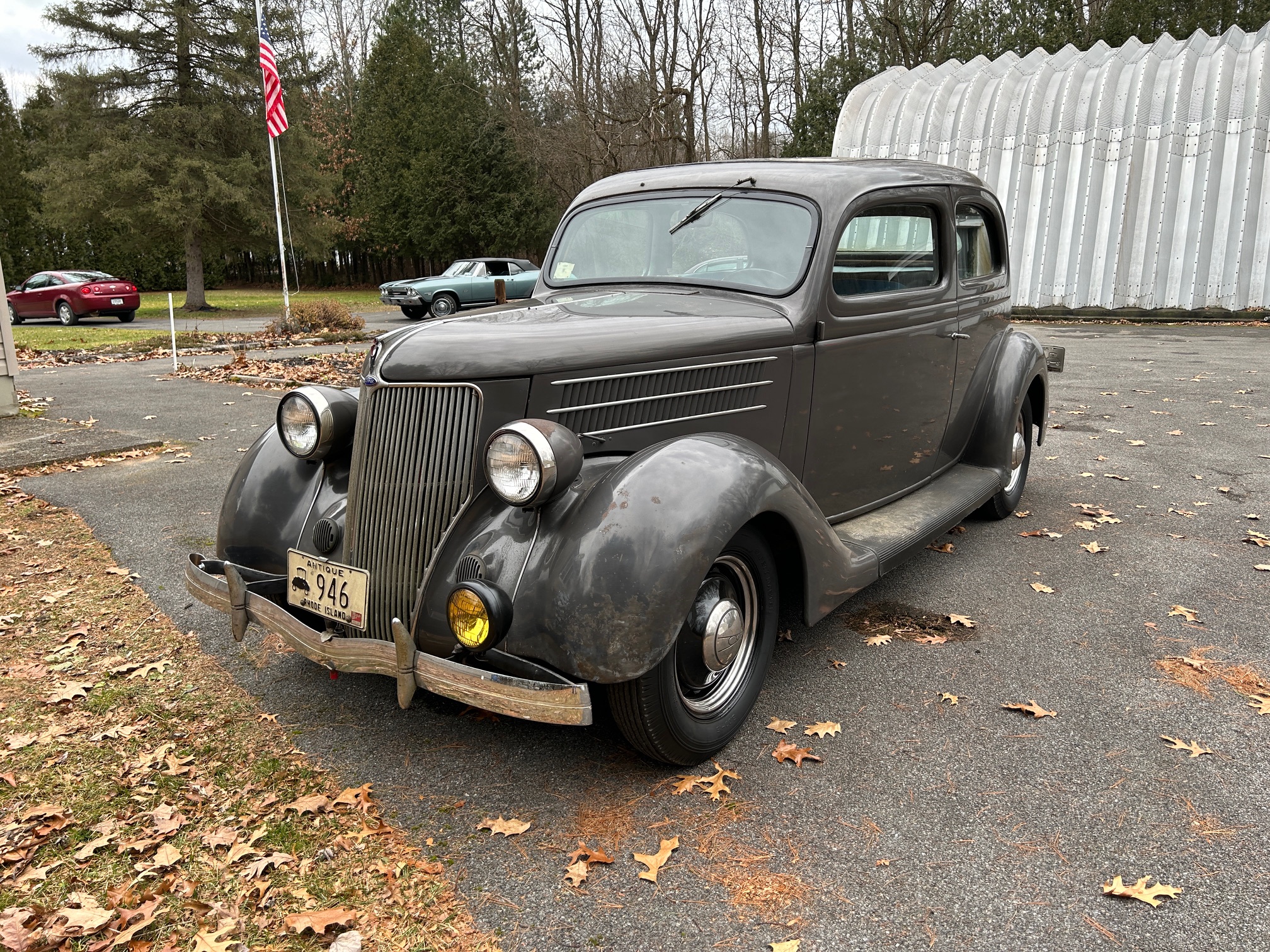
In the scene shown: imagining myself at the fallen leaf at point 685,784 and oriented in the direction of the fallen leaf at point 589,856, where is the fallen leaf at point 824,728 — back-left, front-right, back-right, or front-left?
back-left

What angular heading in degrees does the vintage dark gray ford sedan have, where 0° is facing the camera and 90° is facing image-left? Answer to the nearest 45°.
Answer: approximately 45°

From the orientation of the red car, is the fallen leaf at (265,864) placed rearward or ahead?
rearward

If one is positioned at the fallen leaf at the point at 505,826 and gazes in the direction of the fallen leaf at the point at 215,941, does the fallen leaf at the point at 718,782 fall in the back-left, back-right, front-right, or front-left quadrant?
back-left

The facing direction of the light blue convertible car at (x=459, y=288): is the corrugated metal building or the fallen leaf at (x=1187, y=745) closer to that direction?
the fallen leaf

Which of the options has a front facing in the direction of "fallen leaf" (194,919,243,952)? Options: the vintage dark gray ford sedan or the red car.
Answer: the vintage dark gray ford sedan

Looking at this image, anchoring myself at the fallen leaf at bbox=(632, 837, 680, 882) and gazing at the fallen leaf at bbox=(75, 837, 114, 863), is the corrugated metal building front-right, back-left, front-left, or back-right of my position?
back-right

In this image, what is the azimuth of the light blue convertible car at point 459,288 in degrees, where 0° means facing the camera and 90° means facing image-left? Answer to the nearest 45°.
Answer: approximately 45°

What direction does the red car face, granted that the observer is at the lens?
facing away from the viewer and to the left of the viewer

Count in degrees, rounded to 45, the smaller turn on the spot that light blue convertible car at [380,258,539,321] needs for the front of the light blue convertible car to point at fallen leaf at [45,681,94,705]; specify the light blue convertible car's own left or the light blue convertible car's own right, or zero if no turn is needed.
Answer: approximately 45° to the light blue convertible car's own left

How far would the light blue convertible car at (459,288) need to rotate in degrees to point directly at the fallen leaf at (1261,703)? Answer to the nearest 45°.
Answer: approximately 45° to its left

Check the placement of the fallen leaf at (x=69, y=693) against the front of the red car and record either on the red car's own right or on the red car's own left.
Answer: on the red car's own left

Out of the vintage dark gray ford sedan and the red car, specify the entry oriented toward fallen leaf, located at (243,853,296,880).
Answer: the vintage dark gray ford sedan
